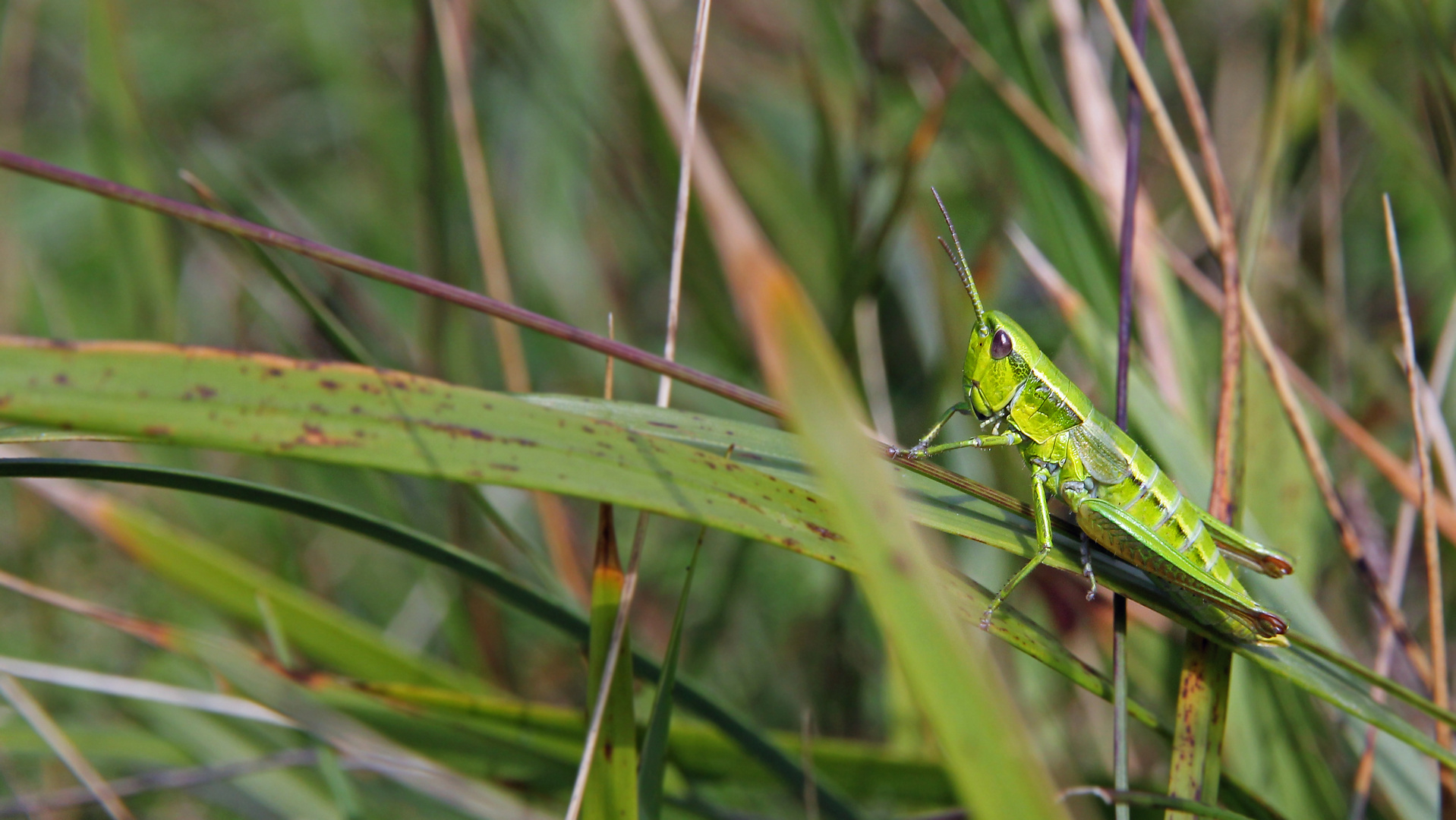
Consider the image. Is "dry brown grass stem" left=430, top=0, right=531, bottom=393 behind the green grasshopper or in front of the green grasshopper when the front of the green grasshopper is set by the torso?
in front

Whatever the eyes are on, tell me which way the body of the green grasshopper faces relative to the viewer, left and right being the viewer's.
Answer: facing to the left of the viewer

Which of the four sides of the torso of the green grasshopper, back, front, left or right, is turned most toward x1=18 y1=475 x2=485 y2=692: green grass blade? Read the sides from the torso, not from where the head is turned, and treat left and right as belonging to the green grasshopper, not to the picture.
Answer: front
